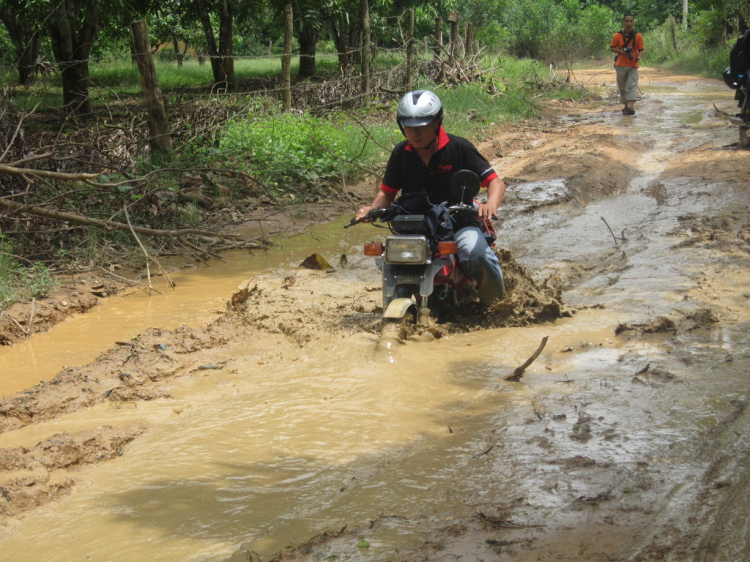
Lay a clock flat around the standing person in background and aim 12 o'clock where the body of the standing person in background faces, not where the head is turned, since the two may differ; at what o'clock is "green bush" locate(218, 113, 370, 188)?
The green bush is roughly at 1 o'clock from the standing person in background.

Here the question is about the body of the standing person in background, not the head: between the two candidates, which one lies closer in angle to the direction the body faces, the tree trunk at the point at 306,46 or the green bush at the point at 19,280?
the green bush

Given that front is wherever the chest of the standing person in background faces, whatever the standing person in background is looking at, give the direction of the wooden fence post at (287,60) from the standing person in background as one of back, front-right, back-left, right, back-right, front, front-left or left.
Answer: front-right

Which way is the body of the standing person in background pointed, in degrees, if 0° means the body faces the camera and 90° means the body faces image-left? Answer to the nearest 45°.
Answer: approximately 0°

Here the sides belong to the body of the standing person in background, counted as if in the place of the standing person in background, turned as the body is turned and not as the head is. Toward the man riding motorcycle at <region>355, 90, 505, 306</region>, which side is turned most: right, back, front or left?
front

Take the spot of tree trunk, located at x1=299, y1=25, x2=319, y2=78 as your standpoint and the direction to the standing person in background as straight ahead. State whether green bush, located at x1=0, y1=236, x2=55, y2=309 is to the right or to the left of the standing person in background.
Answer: right

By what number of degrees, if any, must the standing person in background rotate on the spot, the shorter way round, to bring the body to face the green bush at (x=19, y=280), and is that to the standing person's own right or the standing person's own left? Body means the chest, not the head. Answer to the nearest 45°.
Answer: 0° — they already face it

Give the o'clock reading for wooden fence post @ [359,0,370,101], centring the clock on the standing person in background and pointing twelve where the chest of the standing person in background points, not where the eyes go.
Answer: The wooden fence post is roughly at 2 o'clock from the standing person in background.

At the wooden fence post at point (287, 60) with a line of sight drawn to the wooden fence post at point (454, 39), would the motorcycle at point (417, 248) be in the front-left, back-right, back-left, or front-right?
back-right

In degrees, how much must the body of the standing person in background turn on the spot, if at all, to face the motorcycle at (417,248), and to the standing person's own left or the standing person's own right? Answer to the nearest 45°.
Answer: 0° — they already face it
